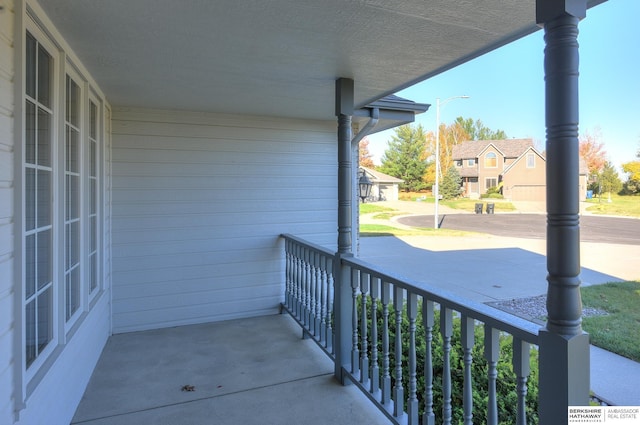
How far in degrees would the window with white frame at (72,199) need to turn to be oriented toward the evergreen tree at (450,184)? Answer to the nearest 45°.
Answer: approximately 45° to its left

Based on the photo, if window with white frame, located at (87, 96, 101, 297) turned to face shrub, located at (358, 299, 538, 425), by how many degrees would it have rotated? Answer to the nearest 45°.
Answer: approximately 45° to its right

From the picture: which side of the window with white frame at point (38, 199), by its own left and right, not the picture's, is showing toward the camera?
right

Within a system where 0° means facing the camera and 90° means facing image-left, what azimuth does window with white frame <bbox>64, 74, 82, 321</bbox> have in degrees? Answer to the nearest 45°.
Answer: approximately 270°

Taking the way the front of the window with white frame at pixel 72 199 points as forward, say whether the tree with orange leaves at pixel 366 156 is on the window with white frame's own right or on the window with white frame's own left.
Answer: on the window with white frame's own left

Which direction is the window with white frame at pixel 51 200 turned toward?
to the viewer's right

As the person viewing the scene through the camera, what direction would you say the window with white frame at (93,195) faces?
facing to the right of the viewer
